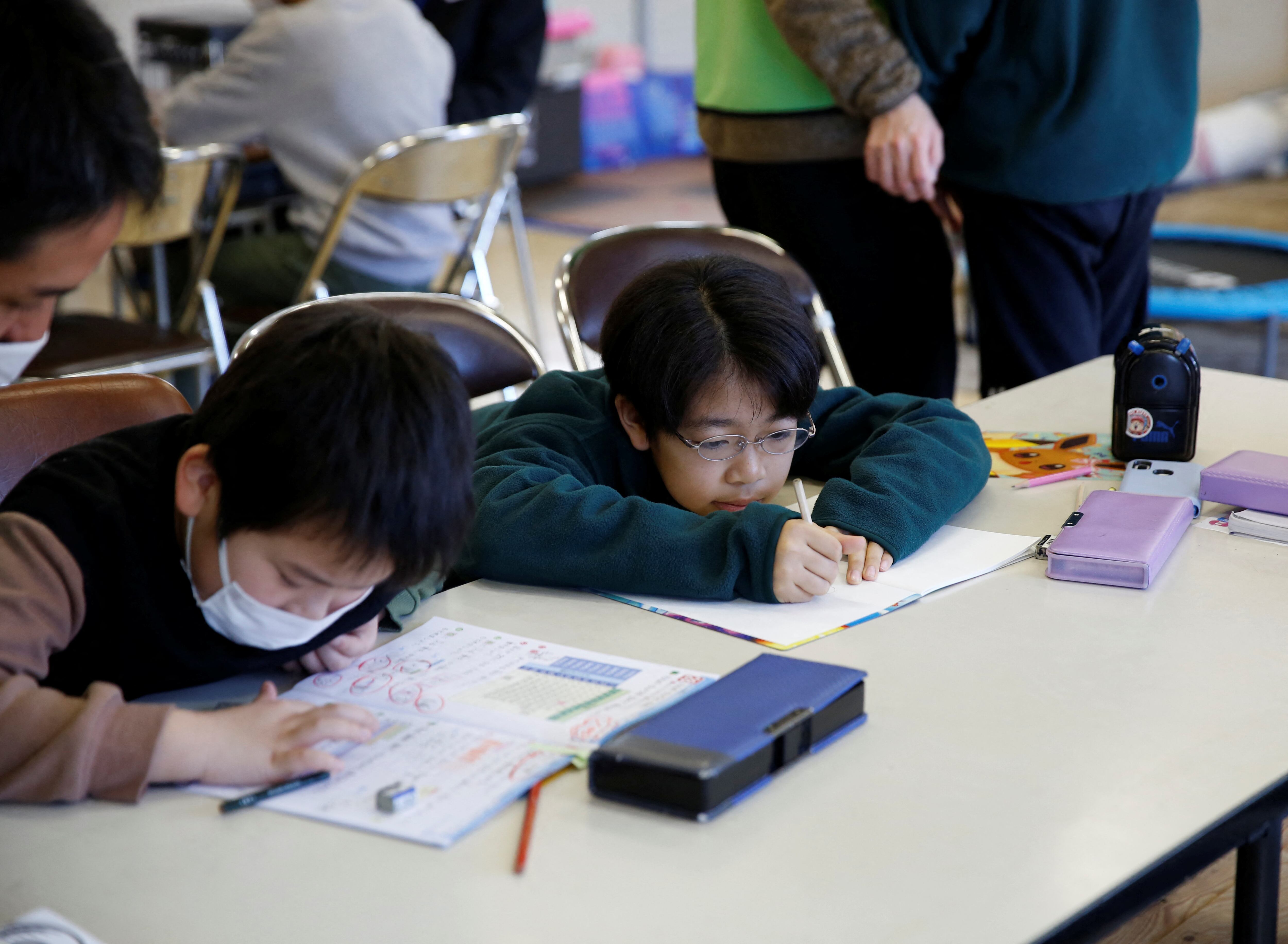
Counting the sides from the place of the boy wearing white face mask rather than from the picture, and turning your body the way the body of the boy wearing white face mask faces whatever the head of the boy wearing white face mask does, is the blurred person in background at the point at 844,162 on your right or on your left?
on your left

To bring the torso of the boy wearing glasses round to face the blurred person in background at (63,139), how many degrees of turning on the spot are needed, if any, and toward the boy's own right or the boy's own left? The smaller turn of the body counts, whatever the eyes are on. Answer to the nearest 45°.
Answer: approximately 90° to the boy's own right

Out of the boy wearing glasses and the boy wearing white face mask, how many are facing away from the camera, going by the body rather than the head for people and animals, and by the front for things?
0

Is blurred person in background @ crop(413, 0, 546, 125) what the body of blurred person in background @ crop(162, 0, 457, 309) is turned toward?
no

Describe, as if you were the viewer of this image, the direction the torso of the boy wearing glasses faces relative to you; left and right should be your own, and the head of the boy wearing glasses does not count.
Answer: facing the viewer and to the right of the viewer

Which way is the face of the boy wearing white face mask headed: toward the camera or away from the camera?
toward the camera

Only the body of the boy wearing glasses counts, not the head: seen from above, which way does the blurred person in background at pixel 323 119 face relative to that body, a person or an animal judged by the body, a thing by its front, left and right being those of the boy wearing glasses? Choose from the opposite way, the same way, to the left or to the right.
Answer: the opposite way

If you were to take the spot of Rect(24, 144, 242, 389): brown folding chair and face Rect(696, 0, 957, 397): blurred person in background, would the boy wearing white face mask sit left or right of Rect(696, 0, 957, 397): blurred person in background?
right

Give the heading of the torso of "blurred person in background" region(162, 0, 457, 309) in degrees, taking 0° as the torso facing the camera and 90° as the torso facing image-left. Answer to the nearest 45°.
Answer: approximately 135°

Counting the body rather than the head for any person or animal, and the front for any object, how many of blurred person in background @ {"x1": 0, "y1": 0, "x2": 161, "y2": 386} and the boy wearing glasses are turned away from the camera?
0
